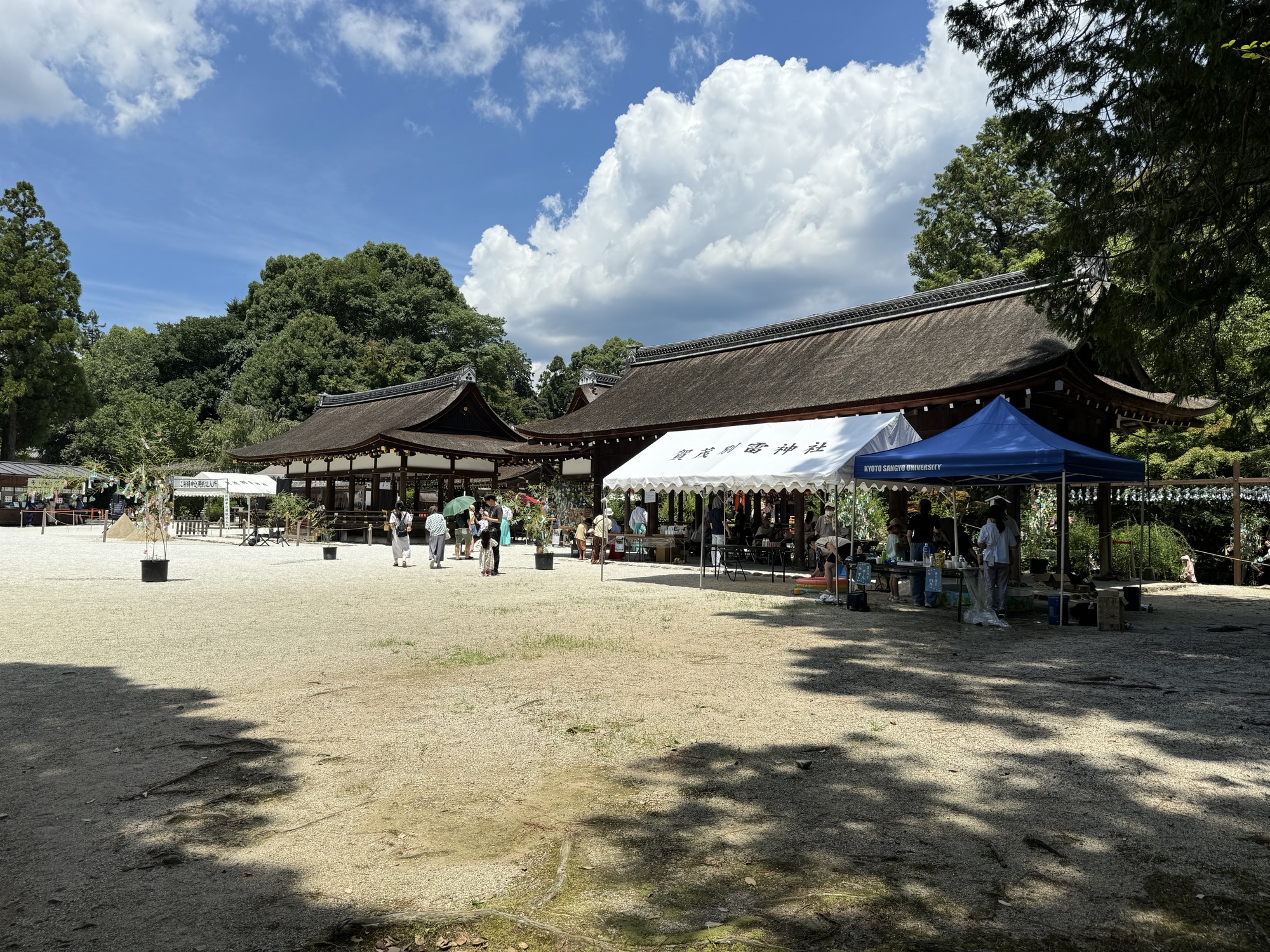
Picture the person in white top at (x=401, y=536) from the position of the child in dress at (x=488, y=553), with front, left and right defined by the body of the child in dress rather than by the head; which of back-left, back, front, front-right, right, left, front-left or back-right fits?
front-left

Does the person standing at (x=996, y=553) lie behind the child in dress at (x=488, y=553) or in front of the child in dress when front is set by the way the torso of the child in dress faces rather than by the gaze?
behind

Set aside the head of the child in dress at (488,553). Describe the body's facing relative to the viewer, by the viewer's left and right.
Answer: facing away from the viewer

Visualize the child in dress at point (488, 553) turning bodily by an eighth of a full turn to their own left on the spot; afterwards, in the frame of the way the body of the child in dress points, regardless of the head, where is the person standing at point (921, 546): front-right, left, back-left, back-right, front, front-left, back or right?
back

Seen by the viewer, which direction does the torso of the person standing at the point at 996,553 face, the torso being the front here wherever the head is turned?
away from the camera

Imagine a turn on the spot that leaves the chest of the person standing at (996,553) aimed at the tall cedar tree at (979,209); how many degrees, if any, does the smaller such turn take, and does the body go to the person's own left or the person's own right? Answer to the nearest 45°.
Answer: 0° — they already face it

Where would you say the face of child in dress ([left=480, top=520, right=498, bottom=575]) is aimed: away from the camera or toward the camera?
away from the camera
